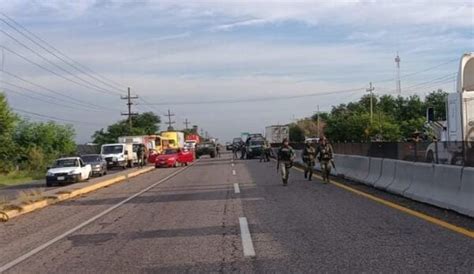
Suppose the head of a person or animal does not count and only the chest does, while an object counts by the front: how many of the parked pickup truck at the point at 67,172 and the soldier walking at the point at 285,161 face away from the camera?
0

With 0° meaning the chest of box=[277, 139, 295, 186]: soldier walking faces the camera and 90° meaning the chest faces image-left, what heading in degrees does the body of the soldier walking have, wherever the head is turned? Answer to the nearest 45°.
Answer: approximately 0°

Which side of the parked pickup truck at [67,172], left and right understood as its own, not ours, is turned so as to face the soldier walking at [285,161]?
left

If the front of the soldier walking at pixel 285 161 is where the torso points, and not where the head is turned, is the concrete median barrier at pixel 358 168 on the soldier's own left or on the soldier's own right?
on the soldier's own left

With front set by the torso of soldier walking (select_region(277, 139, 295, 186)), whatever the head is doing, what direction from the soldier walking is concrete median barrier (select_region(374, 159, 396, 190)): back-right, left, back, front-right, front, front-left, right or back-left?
front-left

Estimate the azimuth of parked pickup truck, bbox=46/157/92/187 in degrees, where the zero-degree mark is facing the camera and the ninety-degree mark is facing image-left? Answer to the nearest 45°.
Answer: approximately 45°

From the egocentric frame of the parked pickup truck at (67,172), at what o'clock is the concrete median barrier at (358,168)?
The concrete median barrier is roughly at 9 o'clock from the parked pickup truck.

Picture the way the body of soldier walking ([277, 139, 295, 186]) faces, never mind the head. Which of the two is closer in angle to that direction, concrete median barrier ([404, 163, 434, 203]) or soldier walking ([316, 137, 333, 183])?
the concrete median barrier

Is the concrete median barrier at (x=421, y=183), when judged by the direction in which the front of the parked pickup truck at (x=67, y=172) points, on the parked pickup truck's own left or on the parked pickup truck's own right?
on the parked pickup truck's own left

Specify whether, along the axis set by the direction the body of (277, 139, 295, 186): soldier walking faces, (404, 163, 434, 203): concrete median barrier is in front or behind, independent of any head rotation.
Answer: in front
